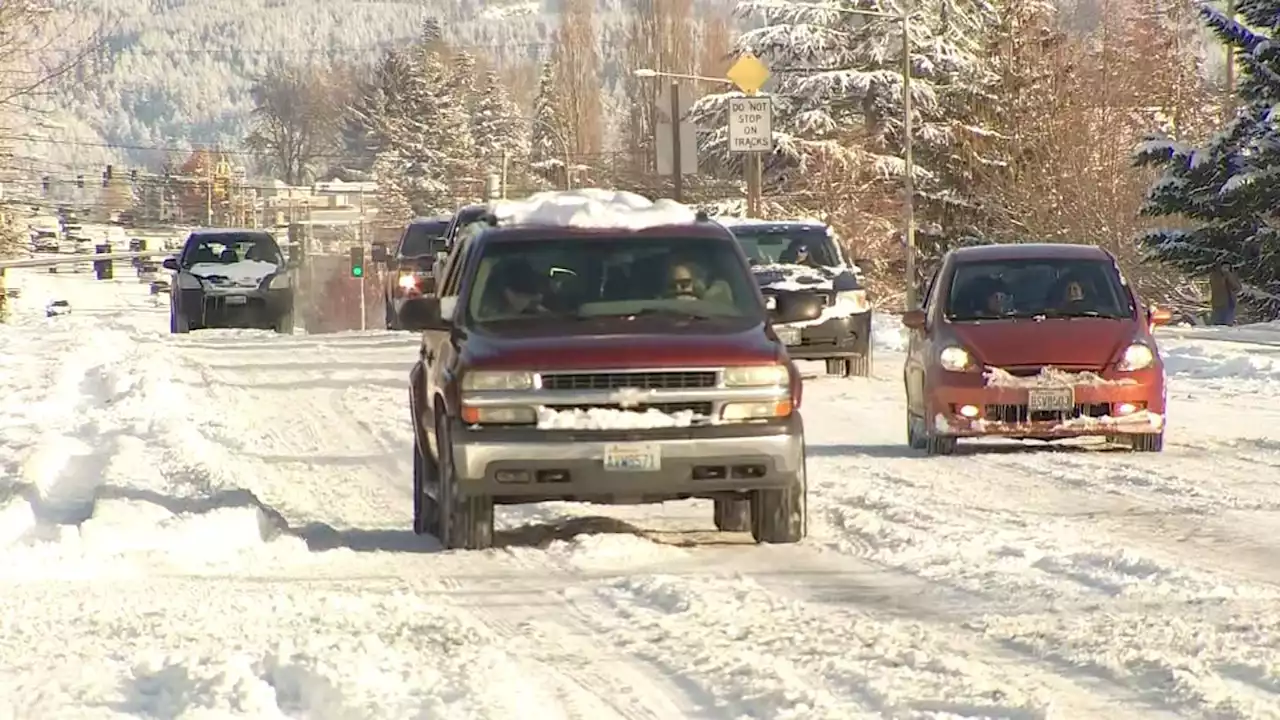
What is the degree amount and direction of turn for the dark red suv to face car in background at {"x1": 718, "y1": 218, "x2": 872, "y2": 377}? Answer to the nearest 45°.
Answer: approximately 180°

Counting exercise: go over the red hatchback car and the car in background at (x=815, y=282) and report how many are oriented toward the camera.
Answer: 2

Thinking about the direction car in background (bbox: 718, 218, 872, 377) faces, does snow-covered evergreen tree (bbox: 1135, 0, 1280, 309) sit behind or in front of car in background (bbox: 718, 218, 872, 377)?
behind

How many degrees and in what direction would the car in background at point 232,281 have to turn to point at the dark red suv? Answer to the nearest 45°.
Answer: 0° — it already faces it

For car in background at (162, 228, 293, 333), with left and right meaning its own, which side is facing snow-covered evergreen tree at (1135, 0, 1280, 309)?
left

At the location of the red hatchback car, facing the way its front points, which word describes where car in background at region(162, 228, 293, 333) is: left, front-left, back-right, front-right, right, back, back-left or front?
back-right
